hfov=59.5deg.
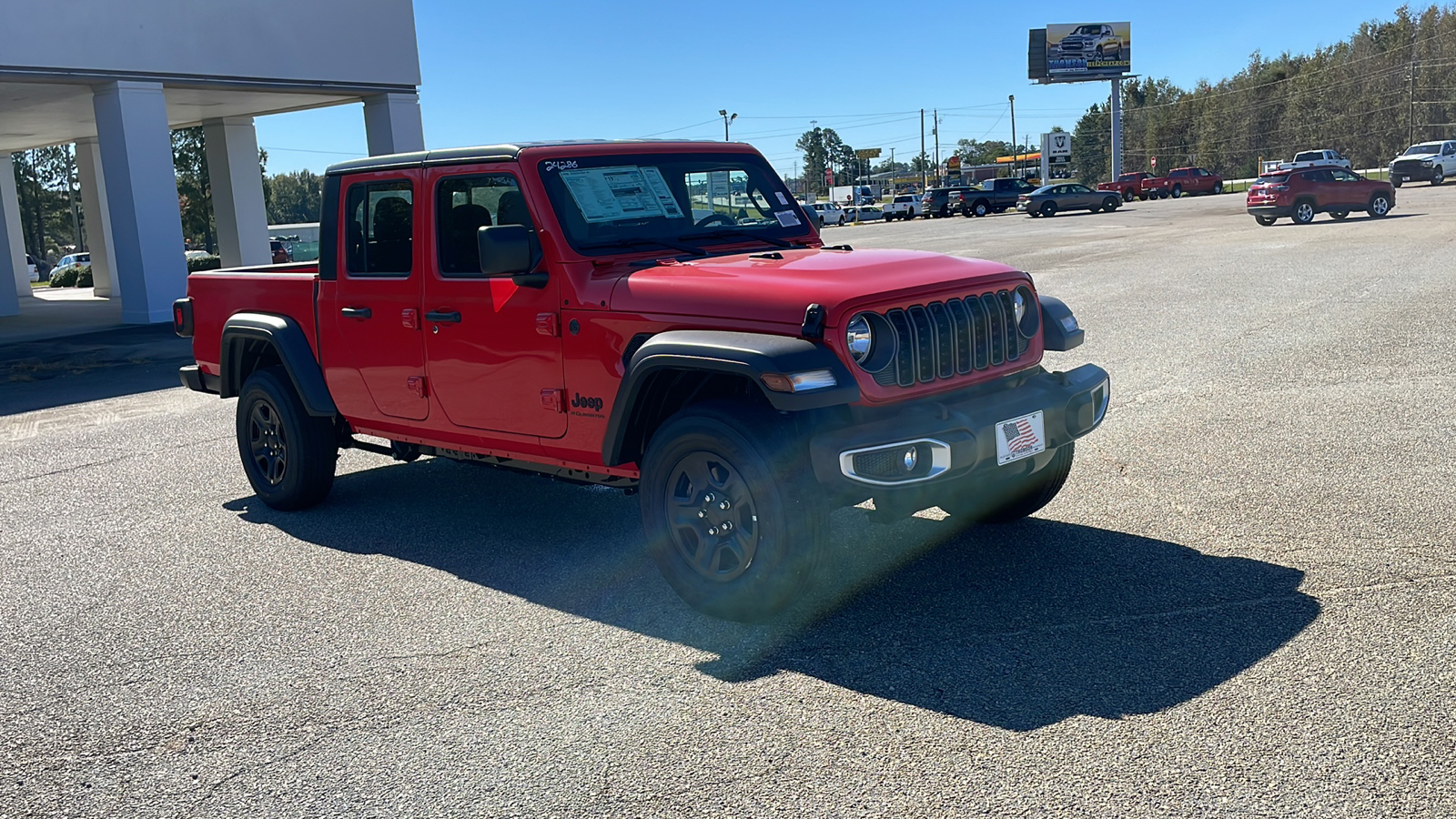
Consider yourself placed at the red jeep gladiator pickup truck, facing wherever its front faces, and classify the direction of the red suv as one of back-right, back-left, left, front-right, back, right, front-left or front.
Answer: left

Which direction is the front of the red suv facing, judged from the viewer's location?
facing away from the viewer and to the right of the viewer

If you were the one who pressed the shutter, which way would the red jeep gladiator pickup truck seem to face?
facing the viewer and to the right of the viewer

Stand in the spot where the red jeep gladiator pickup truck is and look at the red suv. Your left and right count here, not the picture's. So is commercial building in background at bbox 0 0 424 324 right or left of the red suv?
left

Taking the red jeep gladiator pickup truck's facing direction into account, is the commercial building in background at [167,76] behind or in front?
behind

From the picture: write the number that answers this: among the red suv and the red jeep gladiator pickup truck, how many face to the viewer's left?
0

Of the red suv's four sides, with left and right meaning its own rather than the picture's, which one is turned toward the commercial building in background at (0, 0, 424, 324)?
back

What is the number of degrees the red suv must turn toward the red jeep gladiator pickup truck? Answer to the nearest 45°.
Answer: approximately 135° to its right

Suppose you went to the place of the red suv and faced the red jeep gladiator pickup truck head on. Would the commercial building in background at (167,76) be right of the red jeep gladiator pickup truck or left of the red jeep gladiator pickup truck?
right
